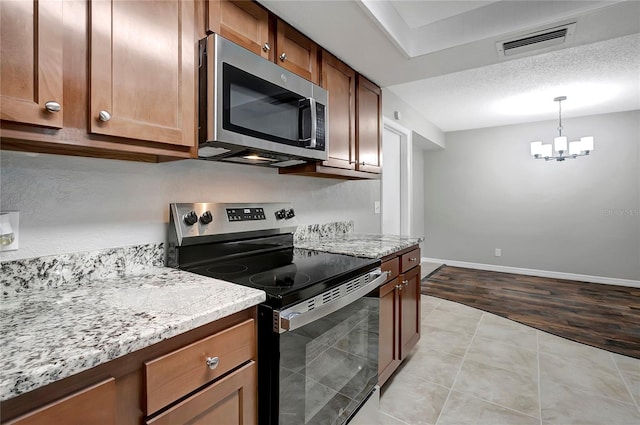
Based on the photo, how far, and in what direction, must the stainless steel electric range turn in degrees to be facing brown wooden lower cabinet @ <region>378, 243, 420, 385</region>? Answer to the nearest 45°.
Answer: approximately 90° to its left

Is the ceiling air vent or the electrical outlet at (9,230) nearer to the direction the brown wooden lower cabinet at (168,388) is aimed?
the ceiling air vent

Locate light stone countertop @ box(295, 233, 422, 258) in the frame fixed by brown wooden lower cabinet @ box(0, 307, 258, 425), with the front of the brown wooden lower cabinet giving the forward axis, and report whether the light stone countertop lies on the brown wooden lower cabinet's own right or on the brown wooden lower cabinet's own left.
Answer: on the brown wooden lower cabinet's own left

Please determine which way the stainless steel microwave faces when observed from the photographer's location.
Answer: facing the viewer and to the right of the viewer

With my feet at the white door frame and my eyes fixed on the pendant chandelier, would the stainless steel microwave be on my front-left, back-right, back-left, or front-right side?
back-right

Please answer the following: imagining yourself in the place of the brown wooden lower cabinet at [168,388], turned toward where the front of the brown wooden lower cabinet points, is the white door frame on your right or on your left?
on your left

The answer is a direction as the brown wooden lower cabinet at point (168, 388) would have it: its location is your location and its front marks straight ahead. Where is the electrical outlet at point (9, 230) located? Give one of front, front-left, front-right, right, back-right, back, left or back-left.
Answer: back

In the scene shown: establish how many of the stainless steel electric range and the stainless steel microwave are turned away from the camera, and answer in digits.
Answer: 0

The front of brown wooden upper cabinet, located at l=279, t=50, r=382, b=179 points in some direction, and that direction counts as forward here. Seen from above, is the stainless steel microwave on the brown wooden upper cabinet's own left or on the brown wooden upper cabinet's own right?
on the brown wooden upper cabinet's own right

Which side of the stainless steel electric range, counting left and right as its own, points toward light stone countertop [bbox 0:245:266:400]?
right
